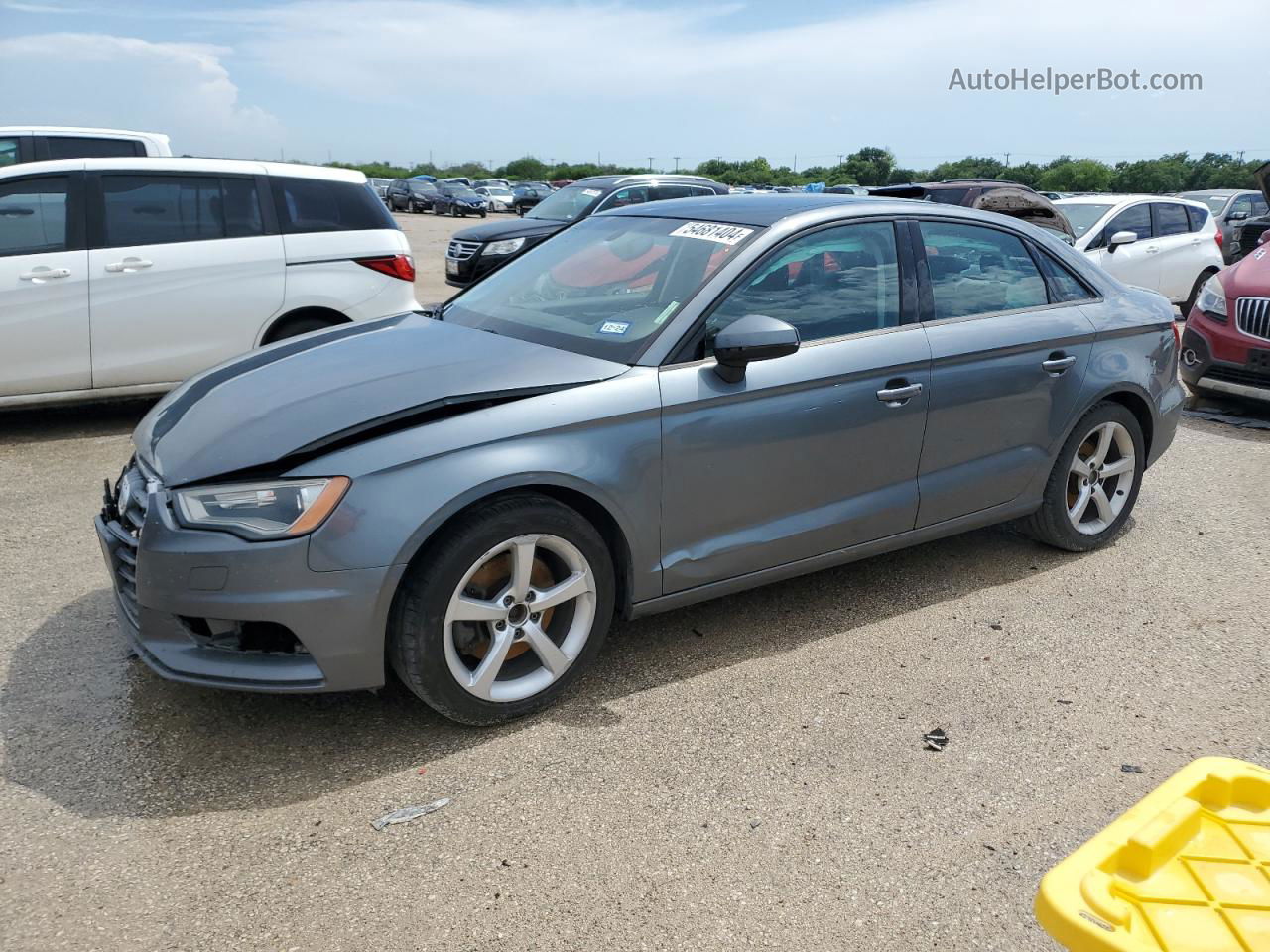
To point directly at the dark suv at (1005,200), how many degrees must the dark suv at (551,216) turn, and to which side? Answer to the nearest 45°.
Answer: approximately 90° to its left

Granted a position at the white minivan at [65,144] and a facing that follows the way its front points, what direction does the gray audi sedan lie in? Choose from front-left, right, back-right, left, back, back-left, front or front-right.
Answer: left

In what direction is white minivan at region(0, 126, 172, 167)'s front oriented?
to the viewer's left

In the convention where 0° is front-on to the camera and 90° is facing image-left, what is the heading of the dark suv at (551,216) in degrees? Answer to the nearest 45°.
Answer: approximately 45°

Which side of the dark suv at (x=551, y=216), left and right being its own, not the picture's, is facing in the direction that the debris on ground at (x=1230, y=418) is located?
left

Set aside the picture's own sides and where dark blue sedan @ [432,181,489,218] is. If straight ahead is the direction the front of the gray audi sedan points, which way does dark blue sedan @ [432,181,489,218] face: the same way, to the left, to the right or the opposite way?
to the left

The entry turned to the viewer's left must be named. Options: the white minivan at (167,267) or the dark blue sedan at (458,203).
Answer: the white minivan

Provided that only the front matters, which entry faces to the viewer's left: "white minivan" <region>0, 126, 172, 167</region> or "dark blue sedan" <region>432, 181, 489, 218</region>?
the white minivan

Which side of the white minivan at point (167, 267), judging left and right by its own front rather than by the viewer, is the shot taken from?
left

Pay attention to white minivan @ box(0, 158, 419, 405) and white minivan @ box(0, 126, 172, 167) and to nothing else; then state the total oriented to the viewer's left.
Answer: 2

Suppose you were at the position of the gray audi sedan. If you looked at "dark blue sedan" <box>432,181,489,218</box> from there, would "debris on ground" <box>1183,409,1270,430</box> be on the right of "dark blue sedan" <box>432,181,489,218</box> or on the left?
right

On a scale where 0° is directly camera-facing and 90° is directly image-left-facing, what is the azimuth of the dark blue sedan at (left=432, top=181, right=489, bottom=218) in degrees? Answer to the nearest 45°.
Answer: approximately 315°

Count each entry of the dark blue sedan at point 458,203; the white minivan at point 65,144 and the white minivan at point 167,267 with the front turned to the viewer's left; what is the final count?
2
